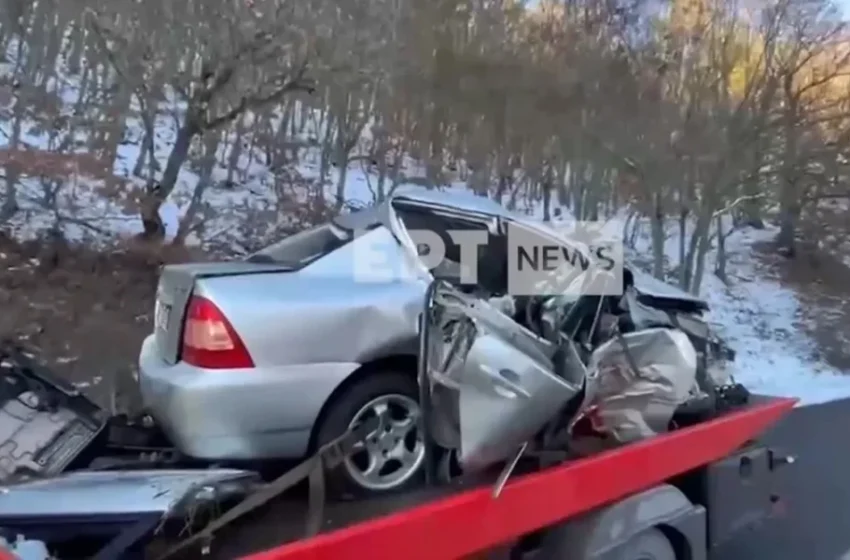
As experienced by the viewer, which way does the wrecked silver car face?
facing away from the viewer and to the right of the viewer

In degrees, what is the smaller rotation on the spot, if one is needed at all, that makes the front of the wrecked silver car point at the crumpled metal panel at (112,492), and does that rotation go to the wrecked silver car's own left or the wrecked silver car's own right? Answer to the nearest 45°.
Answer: approximately 180°
